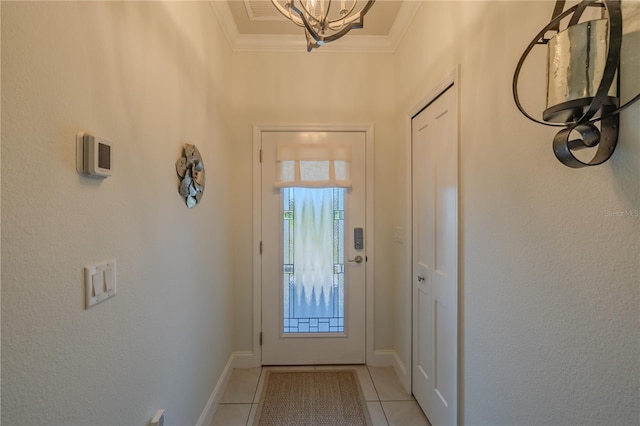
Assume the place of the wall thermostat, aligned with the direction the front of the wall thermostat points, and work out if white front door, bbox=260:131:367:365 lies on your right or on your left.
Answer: on your left

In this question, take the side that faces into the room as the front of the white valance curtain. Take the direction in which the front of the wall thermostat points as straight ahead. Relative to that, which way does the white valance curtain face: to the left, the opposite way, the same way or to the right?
to the right

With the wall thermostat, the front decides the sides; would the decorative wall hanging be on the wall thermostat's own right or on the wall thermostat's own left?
on the wall thermostat's own left

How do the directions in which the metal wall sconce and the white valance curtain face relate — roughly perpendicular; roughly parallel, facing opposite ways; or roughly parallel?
roughly perpendicular

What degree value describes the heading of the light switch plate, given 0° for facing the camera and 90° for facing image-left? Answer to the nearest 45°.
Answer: approximately 315°
